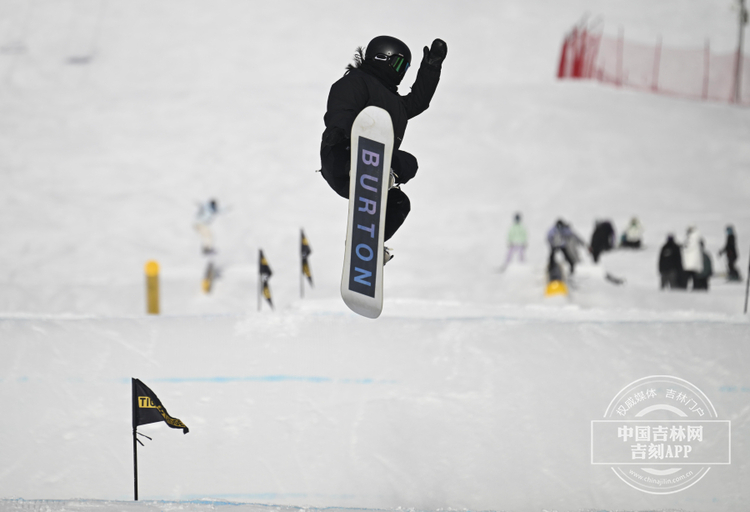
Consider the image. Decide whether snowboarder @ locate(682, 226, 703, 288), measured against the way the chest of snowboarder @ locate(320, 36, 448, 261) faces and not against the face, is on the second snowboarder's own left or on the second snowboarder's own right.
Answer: on the second snowboarder's own left

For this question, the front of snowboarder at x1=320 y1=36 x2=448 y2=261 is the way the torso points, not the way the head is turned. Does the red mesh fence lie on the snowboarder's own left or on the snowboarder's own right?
on the snowboarder's own left

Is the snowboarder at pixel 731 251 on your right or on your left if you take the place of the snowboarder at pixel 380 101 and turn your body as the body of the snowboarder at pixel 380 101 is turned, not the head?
on your left

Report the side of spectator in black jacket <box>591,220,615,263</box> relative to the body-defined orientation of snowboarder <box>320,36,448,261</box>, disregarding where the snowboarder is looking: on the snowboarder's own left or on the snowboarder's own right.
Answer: on the snowboarder's own left

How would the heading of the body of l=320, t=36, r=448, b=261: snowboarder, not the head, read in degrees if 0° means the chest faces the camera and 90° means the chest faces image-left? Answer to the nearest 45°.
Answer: approximately 315°

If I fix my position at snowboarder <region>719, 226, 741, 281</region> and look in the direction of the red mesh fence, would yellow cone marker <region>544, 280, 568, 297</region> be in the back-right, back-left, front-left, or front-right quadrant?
back-left

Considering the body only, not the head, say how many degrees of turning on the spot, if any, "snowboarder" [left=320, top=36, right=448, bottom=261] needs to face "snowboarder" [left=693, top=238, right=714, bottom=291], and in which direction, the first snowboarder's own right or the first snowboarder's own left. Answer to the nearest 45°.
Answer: approximately 90° to the first snowboarder's own left

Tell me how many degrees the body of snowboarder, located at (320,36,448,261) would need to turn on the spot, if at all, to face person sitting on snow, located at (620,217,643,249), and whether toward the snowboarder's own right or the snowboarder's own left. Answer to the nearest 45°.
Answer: approximately 90° to the snowboarder's own left
